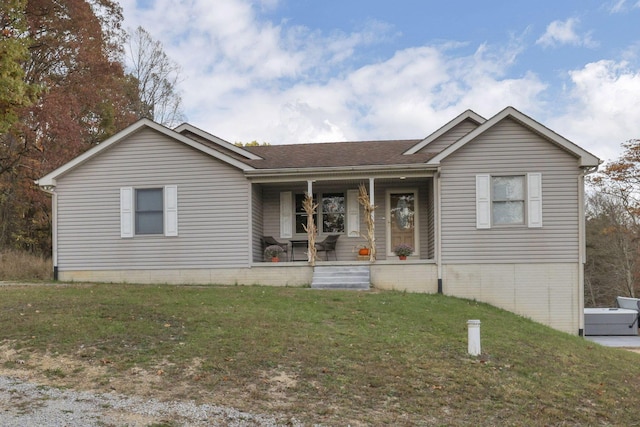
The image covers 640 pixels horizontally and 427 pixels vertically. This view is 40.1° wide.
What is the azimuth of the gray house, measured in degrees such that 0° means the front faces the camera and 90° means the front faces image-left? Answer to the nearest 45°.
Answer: approximately 0°

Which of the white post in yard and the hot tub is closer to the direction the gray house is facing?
the white post in yard

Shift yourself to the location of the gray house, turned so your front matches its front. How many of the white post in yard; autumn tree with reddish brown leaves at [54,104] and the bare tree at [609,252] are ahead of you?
1

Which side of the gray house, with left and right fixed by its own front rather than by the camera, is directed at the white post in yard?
front

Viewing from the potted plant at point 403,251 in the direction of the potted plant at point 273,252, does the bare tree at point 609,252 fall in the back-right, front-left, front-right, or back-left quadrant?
back-right

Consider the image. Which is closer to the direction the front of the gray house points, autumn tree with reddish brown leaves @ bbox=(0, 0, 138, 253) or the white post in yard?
the white post in yard

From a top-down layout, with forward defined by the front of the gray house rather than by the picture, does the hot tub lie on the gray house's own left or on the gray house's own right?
on the gray house's own left

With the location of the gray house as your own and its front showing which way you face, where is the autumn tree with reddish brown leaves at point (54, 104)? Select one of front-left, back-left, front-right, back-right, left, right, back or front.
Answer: back-right

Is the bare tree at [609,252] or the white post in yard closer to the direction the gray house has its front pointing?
the white post in yard

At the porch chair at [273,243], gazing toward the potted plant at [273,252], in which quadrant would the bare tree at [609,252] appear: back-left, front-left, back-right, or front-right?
back-left

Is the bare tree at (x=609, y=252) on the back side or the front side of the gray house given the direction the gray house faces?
on the back side
